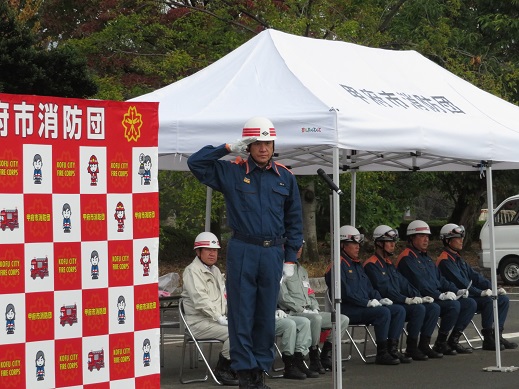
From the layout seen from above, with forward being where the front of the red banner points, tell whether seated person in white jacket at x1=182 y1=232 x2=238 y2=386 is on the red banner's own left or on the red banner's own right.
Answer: on the red banner's own left

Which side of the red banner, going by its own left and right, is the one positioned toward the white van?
left

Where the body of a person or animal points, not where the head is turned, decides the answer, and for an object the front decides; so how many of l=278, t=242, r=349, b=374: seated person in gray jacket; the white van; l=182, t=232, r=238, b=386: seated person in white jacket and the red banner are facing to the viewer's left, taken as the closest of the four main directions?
1

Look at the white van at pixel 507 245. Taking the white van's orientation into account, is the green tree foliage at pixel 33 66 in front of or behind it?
in front

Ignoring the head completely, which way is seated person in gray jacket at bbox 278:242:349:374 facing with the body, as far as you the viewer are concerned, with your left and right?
facing the viewer and to the right of the viewer

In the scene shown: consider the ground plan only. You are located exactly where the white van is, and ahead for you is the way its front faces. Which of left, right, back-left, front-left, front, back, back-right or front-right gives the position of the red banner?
left

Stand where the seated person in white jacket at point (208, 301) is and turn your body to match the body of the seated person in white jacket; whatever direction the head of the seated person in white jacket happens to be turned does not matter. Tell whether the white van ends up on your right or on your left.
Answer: on your left

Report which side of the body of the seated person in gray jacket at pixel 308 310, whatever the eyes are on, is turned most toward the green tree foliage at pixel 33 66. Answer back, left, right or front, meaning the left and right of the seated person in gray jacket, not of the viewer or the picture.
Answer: back

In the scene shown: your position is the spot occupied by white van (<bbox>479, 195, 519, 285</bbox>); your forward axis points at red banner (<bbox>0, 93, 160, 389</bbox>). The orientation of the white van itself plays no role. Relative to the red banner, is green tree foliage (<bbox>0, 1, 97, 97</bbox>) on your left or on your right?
right
